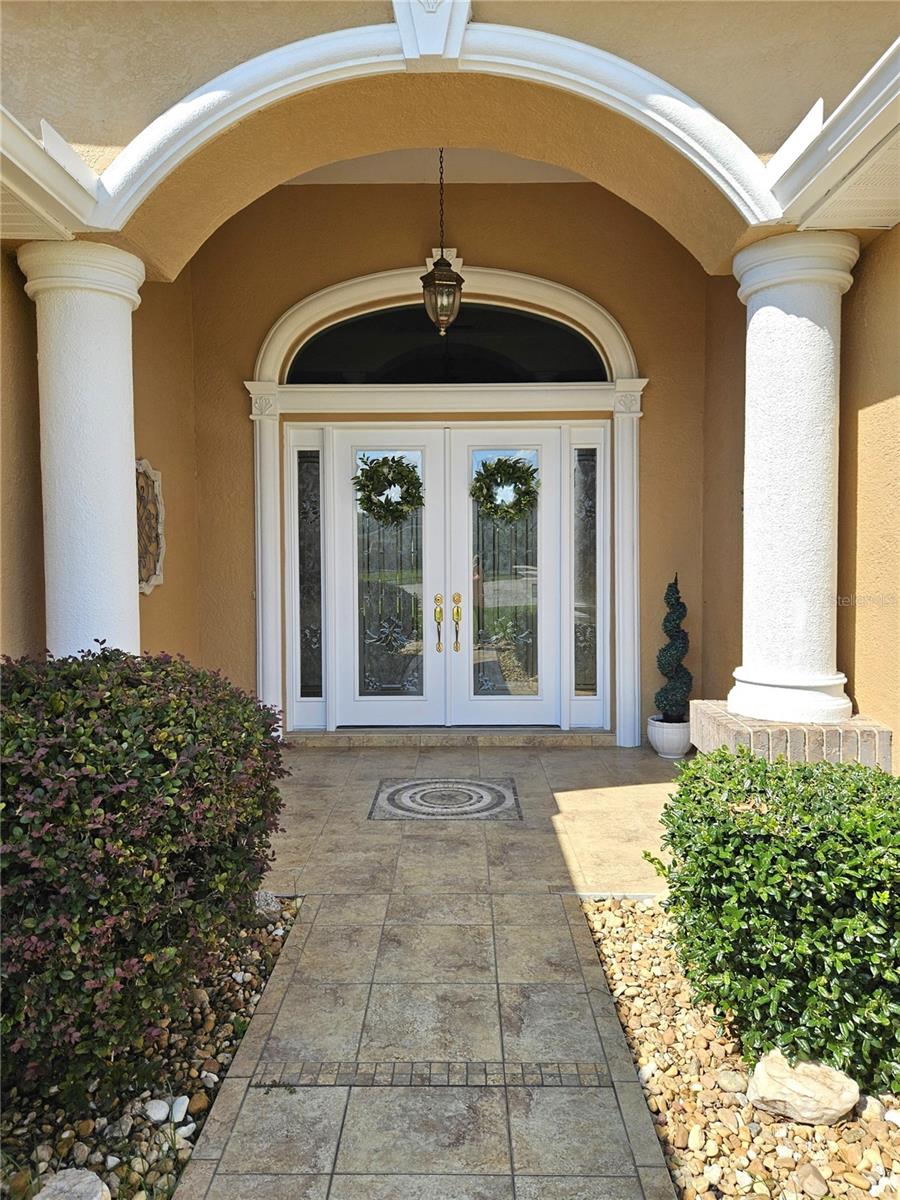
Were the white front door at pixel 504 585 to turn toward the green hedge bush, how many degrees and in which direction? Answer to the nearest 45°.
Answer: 0° — it already faces it

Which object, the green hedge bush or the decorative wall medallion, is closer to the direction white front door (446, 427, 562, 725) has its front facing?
the green hedge bush

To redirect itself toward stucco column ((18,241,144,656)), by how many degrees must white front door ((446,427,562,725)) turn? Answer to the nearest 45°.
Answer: approximately 45° to its right

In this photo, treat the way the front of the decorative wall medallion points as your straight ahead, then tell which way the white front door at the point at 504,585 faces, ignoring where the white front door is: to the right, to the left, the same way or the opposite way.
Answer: to the right

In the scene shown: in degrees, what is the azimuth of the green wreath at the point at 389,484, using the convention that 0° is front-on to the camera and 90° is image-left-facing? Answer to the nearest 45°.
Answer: approximately 0°

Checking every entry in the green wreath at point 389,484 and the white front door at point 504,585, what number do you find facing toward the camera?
2

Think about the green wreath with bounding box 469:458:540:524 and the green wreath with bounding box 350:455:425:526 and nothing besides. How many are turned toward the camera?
2

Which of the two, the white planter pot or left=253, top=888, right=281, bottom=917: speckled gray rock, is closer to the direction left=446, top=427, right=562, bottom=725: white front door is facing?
the speckled gray rock

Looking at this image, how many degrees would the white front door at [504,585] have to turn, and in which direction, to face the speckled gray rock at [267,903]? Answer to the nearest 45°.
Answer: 0° — it already faces it

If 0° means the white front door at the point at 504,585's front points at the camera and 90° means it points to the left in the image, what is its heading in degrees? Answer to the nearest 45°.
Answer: approximately 0°

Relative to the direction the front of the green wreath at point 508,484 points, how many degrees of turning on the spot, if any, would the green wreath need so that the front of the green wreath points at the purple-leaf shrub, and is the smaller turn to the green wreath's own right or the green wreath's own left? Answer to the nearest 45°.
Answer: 0° — it already faces it
